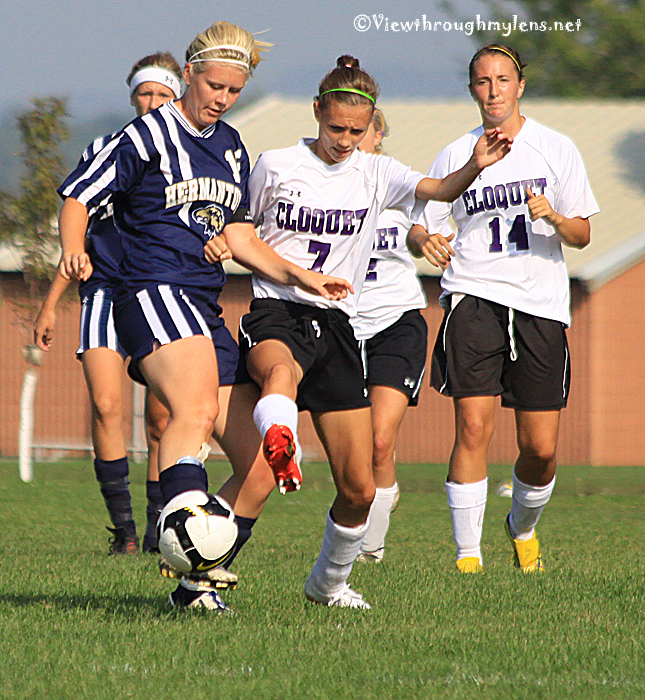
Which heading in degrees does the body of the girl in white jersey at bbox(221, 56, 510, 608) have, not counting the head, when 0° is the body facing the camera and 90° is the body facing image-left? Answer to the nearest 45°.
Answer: approximately 0°

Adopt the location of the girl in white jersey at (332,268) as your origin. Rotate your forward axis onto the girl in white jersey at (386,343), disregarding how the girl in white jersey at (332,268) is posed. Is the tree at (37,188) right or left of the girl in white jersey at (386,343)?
left

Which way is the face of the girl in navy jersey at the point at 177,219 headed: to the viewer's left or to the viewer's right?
to the viewer's right

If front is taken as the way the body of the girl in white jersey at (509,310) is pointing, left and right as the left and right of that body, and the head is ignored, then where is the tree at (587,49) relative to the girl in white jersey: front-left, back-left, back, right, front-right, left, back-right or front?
back

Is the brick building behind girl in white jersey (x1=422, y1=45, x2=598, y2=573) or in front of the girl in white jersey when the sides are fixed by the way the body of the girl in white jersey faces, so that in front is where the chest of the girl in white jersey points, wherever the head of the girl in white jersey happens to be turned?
behind

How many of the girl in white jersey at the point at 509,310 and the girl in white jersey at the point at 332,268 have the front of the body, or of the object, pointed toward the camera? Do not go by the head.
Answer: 2

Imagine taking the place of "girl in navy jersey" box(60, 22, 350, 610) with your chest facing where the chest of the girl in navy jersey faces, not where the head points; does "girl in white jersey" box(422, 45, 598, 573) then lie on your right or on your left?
on your left

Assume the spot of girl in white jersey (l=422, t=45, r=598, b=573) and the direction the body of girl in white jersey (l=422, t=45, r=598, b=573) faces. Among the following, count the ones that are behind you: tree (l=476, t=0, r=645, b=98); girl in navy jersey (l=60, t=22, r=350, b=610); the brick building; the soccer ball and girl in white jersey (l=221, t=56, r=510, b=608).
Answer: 2

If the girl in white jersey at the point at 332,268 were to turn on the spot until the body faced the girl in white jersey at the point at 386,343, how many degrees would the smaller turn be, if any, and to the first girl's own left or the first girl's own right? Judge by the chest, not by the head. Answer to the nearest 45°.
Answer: approximately 180°

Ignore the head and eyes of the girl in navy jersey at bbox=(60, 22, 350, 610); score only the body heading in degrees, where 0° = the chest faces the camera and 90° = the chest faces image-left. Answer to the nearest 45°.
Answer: approximately 315°
